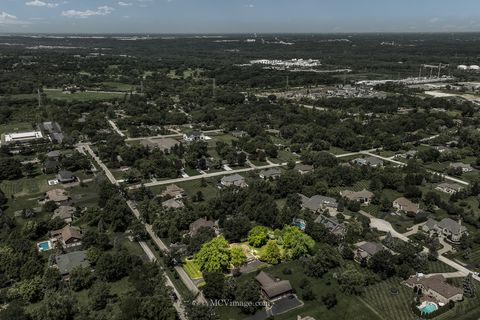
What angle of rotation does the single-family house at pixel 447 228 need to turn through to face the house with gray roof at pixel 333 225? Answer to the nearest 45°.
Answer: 0° — it already faces it

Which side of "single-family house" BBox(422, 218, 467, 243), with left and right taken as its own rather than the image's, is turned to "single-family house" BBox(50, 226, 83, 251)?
front

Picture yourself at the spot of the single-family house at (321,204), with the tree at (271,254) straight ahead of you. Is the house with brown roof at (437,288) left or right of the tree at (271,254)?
left

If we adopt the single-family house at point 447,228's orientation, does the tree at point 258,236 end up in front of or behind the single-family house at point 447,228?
in front

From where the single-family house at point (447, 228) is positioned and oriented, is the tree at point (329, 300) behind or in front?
in front

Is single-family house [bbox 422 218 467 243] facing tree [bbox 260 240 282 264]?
yes

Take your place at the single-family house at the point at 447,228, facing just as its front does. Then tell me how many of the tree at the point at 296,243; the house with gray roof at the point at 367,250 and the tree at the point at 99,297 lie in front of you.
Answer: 3

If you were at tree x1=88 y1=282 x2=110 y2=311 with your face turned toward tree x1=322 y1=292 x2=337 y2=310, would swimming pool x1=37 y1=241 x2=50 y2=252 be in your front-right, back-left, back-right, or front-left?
back-left

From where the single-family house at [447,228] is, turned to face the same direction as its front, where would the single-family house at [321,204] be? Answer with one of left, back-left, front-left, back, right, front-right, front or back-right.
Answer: front-right

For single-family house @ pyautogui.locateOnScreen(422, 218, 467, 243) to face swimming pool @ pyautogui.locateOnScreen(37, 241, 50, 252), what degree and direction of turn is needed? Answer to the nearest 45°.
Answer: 0° — it already faces it

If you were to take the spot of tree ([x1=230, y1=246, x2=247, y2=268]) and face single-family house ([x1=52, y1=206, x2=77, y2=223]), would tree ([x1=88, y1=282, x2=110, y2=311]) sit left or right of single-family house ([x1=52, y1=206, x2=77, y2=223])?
left

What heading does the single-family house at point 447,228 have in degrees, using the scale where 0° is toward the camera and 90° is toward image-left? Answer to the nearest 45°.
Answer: approximately 45°
